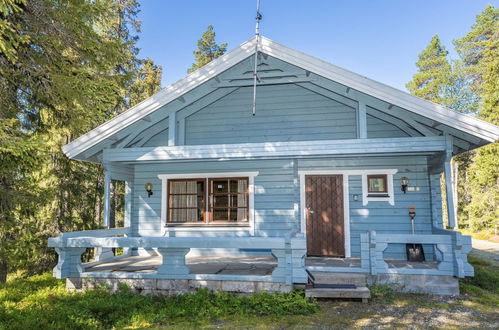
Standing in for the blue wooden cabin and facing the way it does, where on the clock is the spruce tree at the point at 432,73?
The spruce tree is roughly at 7 o'clock from the blue wooden cabin.

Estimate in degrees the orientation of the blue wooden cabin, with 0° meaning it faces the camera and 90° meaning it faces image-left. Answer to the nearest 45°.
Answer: approximately 0°

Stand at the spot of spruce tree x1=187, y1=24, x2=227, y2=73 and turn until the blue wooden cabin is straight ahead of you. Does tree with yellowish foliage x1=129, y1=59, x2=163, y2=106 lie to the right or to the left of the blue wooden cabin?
right

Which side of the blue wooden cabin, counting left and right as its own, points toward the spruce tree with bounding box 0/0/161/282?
right

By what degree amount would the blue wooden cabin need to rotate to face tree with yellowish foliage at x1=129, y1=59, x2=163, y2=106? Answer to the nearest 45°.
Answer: approximately 135° to its right

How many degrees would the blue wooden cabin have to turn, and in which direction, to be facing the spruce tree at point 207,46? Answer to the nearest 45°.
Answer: approximately 180°
